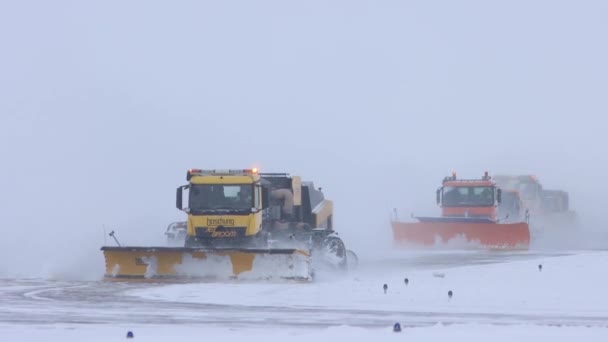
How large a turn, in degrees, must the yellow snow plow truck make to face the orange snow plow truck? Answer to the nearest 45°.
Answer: approximately 180°

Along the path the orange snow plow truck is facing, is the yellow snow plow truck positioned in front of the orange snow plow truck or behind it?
in front

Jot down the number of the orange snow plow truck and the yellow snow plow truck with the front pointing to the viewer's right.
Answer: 0

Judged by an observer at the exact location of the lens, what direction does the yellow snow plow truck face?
facing the viewer and to the left of the viewer

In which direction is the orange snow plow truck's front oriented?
toward the camera
